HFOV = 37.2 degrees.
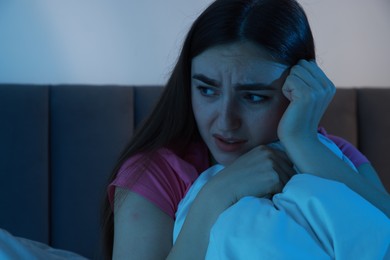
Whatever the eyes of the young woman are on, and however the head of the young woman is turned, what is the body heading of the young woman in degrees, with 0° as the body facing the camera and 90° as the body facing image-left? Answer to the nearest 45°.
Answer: approximately 0°

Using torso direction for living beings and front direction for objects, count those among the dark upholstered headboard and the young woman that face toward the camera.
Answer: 2
